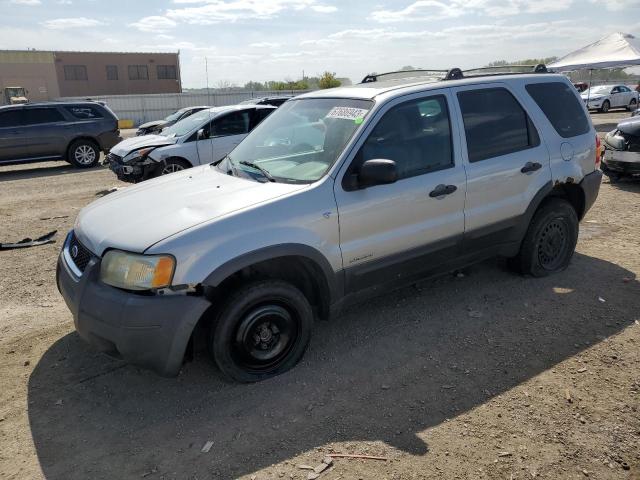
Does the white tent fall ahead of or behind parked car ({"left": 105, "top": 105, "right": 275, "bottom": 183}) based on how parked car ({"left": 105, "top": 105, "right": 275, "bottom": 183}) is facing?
behind

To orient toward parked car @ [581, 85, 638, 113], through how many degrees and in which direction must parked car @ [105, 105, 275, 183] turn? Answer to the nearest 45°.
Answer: approximately 180°

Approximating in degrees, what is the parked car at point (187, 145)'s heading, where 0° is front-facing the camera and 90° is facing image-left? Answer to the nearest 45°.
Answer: approximately 45°

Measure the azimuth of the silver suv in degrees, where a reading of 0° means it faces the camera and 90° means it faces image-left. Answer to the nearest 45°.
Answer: approximately 45°

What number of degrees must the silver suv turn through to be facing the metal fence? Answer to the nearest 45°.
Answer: approximately 135° to its right
